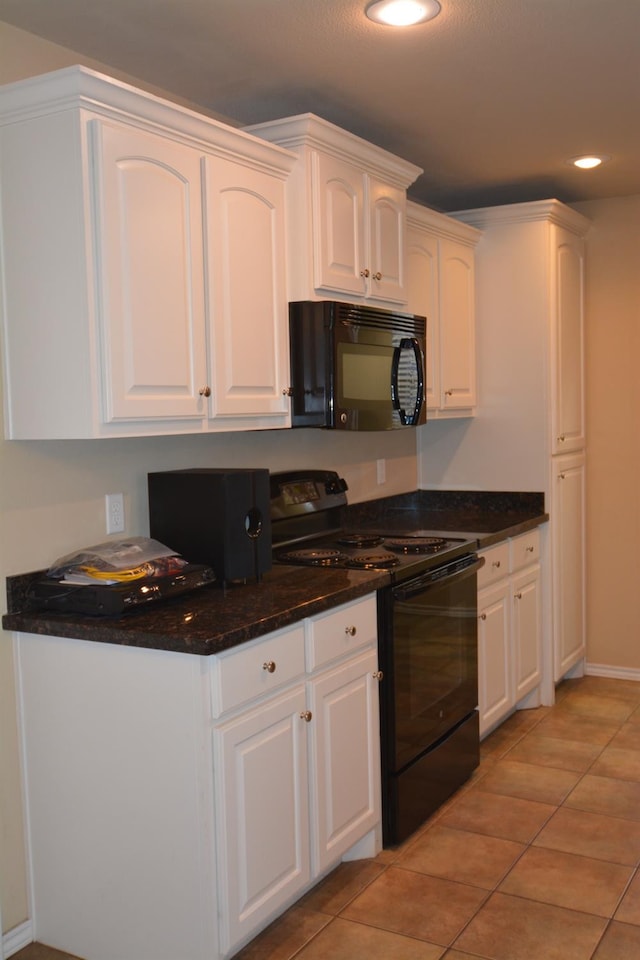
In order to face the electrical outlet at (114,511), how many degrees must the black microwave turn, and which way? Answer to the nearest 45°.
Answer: approximately 90° to its right

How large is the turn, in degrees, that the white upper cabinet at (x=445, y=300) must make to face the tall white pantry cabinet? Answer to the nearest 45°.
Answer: approximately 90° to its left

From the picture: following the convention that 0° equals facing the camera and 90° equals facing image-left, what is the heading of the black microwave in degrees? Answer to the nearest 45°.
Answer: approximately 315°

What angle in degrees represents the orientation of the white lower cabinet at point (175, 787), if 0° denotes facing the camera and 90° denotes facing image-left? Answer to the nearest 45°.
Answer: approximately 315°

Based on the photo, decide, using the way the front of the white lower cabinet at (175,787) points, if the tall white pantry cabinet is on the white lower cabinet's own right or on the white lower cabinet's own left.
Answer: on the white lower cabinet's own left

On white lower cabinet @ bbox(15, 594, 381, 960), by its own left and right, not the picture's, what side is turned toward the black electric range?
left

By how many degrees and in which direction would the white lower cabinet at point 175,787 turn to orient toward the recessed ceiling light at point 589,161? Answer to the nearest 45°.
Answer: approximately 90° to its left
